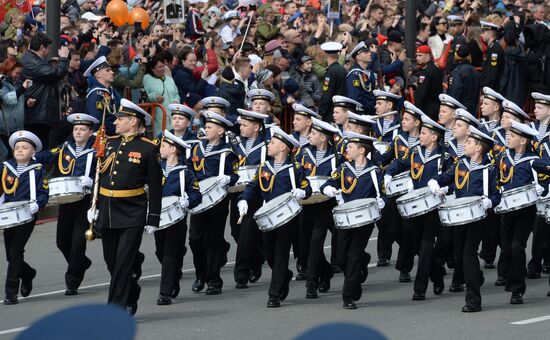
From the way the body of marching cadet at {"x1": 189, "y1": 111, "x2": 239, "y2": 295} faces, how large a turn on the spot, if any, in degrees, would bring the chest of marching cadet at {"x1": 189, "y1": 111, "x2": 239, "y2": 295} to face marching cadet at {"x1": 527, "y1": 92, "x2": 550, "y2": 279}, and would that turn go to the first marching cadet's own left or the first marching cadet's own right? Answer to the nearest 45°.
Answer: approximately 135° to the first marching cadet's own left

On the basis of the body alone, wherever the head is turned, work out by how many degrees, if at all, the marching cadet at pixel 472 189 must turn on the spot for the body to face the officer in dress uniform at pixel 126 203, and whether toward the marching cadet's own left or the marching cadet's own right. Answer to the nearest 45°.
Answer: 0° — they already face them

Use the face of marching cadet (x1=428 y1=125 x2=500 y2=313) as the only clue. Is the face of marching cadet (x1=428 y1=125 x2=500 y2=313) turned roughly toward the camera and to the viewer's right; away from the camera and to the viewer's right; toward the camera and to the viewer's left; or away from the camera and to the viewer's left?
toward the camera and to the viewer's left

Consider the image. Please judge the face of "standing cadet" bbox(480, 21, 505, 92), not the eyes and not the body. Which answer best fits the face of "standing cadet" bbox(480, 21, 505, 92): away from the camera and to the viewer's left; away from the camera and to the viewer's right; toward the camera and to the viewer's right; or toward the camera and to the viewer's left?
toward the camera and to the viewer's left

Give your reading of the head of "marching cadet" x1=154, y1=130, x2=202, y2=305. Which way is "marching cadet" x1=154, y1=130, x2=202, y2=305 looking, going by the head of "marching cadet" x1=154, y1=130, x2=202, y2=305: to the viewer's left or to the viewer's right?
to the viewer's left

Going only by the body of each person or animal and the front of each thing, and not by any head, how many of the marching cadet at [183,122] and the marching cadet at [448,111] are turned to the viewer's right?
0

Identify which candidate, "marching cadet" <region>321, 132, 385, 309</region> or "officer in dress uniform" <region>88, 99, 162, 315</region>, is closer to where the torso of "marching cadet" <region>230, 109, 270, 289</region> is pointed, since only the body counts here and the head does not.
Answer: the officer in dress uniform

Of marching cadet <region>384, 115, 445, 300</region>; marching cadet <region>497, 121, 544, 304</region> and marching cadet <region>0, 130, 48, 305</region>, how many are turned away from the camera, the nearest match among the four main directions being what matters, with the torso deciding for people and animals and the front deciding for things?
0

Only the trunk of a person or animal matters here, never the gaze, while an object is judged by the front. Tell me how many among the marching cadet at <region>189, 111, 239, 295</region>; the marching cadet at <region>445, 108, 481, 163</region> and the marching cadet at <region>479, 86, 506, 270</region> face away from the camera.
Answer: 0

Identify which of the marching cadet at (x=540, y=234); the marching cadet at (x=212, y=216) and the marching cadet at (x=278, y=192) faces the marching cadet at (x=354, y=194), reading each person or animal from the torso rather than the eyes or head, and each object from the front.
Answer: the marching cadet at (x=540, y=234)

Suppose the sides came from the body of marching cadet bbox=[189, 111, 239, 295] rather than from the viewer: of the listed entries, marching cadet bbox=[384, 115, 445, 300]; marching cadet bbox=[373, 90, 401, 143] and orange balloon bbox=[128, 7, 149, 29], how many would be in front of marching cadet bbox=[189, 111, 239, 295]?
0

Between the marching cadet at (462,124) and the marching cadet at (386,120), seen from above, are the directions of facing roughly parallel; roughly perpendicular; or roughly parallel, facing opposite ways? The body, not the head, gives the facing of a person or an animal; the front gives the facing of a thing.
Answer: roughly parallel

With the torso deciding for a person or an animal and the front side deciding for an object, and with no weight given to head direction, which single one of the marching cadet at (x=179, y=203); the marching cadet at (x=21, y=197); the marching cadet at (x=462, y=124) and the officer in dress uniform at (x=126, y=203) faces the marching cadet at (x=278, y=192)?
the marching cadet at (x=462, y=124)

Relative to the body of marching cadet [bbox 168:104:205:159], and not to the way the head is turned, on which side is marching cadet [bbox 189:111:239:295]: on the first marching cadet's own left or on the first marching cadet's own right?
on the first marching cadet's own left

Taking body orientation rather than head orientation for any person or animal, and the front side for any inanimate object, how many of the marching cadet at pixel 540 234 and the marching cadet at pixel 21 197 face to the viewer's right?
0

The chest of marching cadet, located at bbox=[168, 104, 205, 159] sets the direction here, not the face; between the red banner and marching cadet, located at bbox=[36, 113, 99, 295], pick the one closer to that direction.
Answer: the marching cadet

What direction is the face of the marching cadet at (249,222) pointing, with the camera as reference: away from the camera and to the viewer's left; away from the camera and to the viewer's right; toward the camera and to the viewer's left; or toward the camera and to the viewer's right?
toward the camera and to the viewer's left

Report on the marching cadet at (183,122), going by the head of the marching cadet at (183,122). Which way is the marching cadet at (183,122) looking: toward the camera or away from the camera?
toward the camera
